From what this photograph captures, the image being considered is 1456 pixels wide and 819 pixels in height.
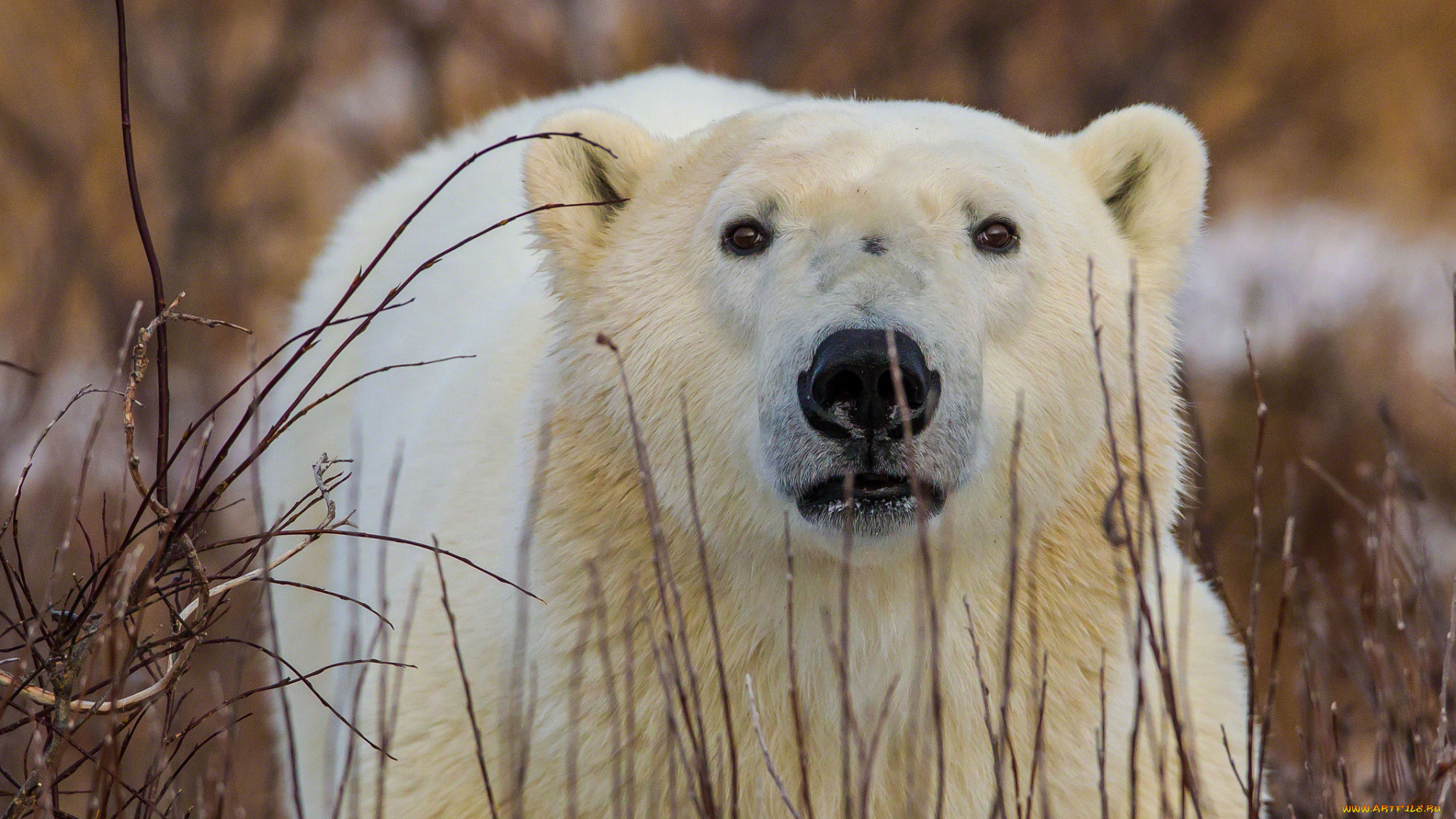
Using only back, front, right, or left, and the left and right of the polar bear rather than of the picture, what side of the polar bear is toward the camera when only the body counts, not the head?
front
